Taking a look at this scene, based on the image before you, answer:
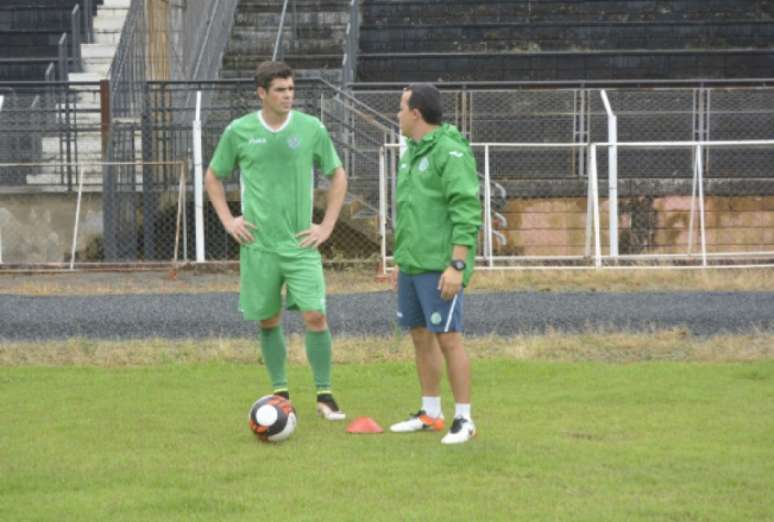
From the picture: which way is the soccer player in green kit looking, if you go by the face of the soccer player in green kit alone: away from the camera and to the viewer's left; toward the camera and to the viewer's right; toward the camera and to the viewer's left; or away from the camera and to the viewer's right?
toward the camera and to the viewer's right

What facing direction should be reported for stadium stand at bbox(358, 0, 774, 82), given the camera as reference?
facing the viewer

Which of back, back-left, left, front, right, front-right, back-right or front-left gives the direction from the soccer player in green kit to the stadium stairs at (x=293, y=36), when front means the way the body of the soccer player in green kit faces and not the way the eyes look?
back

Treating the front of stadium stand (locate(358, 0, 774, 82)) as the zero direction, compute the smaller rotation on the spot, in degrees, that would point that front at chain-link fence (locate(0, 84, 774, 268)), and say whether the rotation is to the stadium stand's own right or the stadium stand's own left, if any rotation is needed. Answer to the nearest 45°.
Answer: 0° — it already faces it

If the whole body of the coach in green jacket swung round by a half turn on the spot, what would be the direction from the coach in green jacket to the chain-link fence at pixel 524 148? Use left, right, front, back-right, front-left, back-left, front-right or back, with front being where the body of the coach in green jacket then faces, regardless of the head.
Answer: front-left

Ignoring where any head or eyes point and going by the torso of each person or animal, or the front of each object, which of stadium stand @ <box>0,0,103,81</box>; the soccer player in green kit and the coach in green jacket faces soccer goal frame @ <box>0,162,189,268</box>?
the stadium stand

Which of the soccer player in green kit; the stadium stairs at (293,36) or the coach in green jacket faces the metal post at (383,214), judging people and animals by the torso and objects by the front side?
the stadium stairs

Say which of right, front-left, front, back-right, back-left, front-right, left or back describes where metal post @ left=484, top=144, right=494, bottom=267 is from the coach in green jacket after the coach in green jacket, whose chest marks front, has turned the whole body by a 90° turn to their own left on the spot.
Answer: back-left

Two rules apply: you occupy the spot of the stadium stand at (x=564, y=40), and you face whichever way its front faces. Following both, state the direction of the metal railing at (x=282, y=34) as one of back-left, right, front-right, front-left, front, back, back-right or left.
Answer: right

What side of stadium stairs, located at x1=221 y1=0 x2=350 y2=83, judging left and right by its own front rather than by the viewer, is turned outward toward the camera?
front

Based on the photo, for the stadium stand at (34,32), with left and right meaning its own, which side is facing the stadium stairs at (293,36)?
left

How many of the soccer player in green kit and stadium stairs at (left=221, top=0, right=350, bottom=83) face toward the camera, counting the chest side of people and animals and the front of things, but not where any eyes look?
2

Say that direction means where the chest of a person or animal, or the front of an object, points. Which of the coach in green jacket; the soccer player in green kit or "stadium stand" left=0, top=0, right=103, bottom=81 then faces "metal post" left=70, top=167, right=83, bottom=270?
the stadium stand

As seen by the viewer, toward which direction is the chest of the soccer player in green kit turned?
toward the camera

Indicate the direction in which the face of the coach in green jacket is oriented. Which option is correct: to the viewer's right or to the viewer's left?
to the viewer's left

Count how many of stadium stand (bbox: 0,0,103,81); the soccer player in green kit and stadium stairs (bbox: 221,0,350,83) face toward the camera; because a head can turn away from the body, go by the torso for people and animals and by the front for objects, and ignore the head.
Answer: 3

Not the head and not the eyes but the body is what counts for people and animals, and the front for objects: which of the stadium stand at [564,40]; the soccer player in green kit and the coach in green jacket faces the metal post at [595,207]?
the stadium stand
